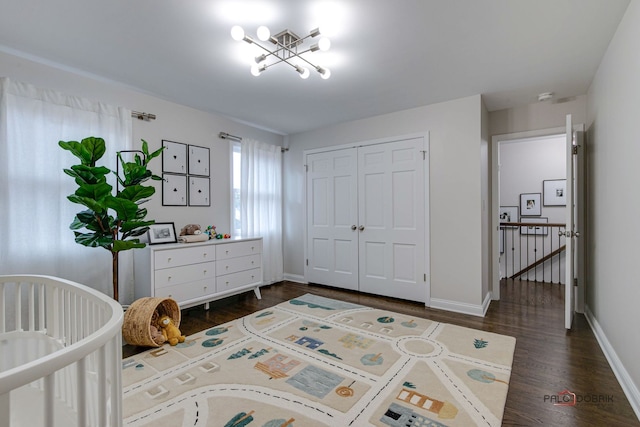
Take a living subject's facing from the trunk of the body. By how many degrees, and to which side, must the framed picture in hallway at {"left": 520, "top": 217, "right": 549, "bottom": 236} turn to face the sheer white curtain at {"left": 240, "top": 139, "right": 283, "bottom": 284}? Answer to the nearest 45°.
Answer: approximately 45° to its right

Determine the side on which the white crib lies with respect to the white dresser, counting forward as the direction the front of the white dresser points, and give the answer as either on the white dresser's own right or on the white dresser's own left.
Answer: on the white dresser's own right

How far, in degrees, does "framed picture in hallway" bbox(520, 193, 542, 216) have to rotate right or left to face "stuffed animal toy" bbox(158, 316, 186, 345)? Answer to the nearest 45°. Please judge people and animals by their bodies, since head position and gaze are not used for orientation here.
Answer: approximately 45° to its right

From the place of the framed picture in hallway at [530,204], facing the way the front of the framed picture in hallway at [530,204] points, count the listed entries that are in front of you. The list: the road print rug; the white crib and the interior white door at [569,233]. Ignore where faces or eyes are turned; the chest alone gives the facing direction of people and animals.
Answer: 3

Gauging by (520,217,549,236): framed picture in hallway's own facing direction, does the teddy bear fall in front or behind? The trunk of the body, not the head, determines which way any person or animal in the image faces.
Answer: in front

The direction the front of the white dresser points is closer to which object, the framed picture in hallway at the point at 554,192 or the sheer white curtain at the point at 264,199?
the framed picture in hallway

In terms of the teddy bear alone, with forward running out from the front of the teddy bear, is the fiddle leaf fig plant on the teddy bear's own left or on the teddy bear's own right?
on the teddy bear's own right

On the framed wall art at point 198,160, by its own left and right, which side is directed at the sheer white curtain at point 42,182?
right

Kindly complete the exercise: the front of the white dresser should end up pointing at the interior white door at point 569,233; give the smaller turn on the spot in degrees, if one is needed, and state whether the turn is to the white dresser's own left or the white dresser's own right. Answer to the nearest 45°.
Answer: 0° — it already faces it

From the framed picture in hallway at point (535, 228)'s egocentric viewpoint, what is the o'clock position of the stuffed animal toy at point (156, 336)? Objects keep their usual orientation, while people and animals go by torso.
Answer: The stuffed animal toy is roughly at 1 o'clock from the framed picture in hallway.
